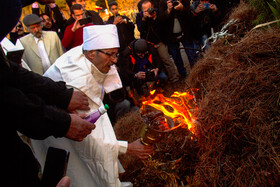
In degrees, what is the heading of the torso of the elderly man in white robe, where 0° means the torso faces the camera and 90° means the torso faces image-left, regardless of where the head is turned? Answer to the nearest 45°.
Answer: approximately 315°

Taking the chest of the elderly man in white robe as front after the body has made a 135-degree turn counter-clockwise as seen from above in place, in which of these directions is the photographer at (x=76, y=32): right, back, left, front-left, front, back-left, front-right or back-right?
front

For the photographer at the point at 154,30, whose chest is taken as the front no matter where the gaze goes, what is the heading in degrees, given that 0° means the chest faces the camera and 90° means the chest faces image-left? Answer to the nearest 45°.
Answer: approximately 0°

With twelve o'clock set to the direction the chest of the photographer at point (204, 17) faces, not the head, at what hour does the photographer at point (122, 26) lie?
the photographer at point (122, 26) is roughly at 3 o'clock from the photographer at point (204, 17).

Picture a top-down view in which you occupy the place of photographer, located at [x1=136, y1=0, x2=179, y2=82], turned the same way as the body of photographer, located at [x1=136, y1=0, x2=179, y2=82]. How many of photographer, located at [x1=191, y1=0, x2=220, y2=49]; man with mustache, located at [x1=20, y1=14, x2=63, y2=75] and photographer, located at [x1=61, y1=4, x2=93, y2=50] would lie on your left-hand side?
1
